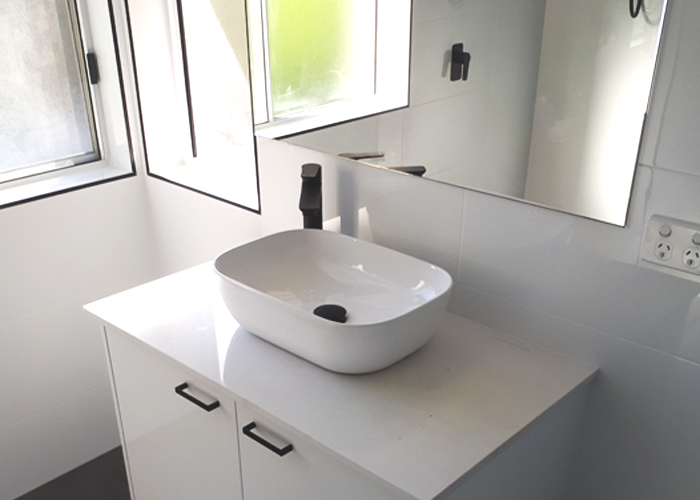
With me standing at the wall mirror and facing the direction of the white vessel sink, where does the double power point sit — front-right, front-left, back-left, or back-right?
back-left

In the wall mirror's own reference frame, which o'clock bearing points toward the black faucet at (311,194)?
The black faucet is roughly at 2 o'clock from the wall mirror.

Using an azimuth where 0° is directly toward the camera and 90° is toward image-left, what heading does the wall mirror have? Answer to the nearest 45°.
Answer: approximately 45°

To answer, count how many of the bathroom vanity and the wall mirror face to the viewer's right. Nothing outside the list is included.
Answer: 0

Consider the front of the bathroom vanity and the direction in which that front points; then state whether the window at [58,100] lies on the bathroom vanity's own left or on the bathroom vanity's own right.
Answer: on the bathroom vanity's own right

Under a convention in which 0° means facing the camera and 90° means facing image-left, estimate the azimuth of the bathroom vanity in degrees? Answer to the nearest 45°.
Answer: approximately 45°
